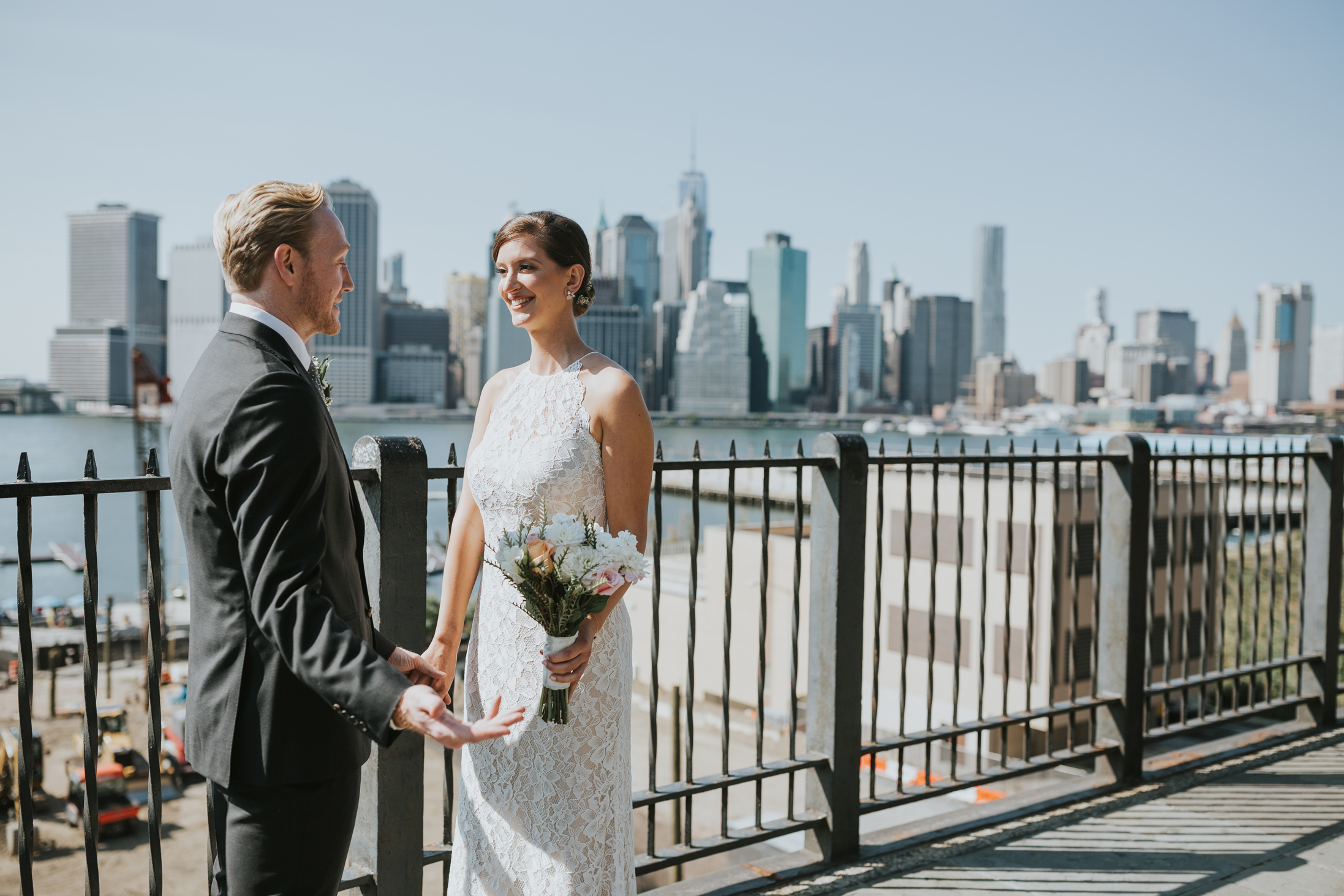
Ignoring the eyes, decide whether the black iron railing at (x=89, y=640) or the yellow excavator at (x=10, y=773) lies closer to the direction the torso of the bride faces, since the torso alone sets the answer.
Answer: the black iron railing

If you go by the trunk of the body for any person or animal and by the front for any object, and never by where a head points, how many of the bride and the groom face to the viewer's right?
1

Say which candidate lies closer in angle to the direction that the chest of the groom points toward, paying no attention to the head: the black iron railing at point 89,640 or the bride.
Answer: the bride

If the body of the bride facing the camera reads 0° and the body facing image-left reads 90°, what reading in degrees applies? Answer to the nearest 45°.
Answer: approximately 45°

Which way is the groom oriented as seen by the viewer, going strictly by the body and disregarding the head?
to the viewer's right

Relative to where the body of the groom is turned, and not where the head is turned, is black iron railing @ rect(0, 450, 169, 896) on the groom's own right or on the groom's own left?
on the groom's own left

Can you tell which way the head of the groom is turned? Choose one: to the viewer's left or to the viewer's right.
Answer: to the viewer's right
